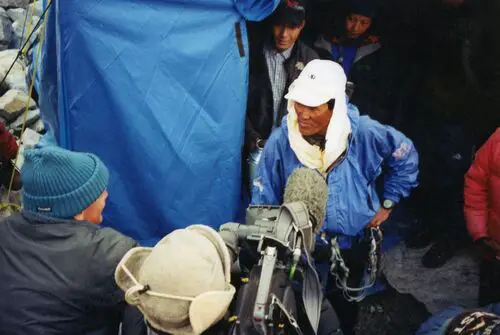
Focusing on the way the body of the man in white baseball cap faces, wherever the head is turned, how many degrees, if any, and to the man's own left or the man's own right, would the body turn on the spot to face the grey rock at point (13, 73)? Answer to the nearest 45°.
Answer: approximately 90° to the man's own right

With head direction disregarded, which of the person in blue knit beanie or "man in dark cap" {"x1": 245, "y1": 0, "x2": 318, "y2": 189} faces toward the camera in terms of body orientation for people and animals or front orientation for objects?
the man in dark cap

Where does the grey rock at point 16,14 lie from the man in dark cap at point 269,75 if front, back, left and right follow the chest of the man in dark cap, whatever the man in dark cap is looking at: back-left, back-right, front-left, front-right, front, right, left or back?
back-right

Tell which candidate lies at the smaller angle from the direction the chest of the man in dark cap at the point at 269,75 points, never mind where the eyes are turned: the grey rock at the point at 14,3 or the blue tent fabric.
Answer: the blue tent fabric

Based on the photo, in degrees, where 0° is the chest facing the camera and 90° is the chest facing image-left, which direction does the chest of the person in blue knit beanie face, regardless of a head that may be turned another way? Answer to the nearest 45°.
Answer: approximately 225°

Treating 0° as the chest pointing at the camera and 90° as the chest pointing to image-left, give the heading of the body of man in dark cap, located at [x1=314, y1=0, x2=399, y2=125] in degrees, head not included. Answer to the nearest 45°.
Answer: approximately 45°

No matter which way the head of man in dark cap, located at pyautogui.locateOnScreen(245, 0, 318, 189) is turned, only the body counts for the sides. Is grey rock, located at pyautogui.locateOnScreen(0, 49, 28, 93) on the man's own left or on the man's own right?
on the man's own right

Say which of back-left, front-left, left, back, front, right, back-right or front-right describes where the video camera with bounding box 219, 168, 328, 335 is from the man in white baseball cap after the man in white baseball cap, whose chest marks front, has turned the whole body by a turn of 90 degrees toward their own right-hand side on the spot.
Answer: back-left

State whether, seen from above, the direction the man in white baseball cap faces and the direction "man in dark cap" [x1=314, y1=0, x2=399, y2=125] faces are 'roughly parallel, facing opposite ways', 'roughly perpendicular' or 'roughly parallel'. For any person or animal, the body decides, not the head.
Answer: roughly parallel

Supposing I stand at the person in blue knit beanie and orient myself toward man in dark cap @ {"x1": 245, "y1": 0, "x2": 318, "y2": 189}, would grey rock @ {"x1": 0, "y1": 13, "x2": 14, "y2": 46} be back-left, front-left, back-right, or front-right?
front-left

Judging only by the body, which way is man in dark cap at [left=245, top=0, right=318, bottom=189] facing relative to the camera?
toward the camera

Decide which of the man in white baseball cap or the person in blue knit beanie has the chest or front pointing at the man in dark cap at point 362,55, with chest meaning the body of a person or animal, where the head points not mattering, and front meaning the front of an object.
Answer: the person in blue knit beanie

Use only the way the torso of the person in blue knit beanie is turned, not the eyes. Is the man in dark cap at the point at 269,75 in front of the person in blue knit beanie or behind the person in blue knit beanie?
in front

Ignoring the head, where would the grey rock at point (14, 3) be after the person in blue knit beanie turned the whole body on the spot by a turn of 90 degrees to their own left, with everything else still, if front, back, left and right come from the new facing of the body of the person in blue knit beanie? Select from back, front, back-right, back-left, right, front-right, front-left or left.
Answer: front-right
